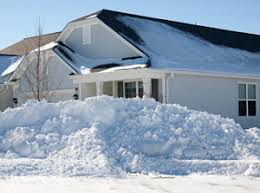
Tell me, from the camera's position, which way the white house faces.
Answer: facing the viewer and to the left of the viewer

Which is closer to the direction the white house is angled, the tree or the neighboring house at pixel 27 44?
the tree

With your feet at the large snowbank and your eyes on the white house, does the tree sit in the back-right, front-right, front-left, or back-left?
front-left

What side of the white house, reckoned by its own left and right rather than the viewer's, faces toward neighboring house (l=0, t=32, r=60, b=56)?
right

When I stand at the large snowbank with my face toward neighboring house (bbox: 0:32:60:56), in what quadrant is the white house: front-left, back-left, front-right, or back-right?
front-right

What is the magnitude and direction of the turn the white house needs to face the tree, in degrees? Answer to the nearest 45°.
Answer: approximately 45° to its right
